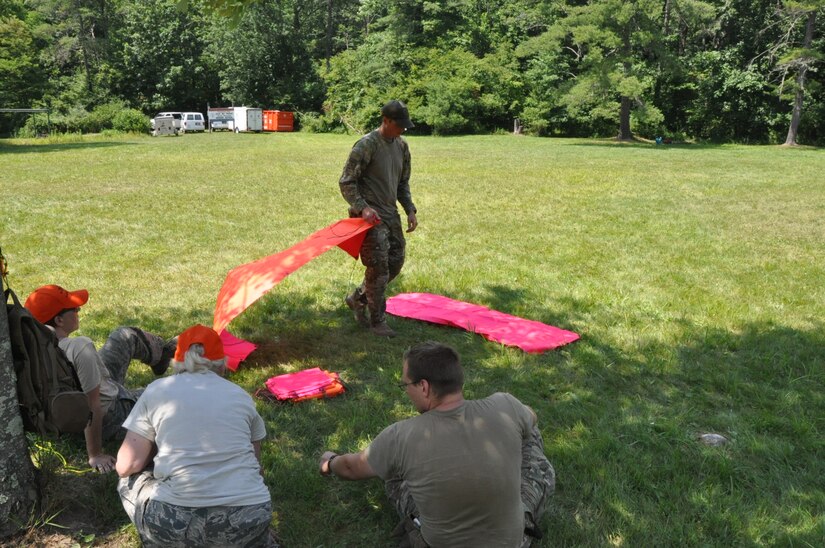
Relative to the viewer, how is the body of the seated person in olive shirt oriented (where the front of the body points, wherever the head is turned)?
away from the camera

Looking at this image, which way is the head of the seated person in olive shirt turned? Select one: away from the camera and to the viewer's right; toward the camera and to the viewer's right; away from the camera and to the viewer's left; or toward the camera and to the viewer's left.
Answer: away from the camera and to the viewer's left

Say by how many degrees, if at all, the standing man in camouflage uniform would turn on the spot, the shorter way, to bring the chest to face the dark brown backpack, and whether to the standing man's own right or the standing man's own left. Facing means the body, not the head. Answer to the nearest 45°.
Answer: approximately 90° to the standing man's own right

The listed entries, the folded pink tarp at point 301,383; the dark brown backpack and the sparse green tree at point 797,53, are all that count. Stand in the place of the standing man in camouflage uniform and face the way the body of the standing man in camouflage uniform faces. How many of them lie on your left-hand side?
1

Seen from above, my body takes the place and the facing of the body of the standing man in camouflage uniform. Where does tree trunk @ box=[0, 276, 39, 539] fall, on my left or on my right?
on my right

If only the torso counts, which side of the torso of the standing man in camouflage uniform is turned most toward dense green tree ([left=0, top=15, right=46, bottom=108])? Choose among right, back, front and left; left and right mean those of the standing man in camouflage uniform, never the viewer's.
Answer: back

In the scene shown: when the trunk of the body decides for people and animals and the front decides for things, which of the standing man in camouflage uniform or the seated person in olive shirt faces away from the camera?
the seated person in olive shirt

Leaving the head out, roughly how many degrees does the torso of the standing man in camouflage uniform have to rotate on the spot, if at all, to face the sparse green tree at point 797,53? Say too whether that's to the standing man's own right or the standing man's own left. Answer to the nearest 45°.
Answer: approximately 90° to the standing man's own left

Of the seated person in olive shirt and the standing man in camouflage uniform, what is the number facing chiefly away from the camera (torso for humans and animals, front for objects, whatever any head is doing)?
1

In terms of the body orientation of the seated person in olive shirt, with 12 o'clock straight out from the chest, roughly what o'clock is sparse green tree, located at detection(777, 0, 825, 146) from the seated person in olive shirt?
The sparse green tree is roughly at 1 o'clock from the seated person in olive shirt.

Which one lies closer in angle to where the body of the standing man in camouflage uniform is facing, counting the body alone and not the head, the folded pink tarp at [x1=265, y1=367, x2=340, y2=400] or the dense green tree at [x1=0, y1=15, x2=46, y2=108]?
the folded pink tarp

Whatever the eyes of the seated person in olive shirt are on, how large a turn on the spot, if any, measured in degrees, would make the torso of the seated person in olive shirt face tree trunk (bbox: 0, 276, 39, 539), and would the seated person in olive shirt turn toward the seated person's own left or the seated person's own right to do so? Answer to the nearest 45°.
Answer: approximately 90° to the seated person's own left

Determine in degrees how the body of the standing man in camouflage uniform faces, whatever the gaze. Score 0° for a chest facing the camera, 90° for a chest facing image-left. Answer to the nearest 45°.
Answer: approximately 315°

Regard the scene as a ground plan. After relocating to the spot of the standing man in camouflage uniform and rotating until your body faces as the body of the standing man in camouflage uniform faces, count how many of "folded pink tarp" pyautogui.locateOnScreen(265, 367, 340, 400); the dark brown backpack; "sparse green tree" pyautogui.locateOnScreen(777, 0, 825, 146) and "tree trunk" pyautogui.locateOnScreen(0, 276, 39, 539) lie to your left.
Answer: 1
